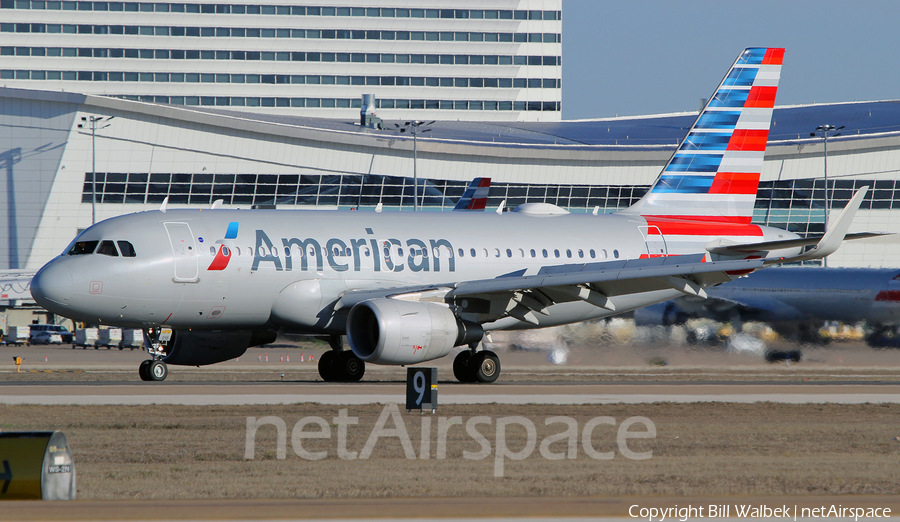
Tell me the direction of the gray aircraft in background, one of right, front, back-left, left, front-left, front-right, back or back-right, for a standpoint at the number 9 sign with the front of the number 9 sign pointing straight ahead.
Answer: back-left

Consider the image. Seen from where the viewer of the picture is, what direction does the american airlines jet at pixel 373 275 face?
facing the viewer and to the left of the viewer

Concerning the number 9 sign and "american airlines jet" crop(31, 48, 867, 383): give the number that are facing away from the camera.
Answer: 0

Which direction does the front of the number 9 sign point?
toward the camera

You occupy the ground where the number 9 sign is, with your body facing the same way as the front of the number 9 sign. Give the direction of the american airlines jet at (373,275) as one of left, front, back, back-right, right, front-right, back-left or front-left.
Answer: back

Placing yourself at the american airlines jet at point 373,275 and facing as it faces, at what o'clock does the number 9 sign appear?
The number 9 sign is roughly at 10 o'clock from the american airlines jet.

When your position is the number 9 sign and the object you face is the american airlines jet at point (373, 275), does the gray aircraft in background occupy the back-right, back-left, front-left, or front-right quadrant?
front-right
